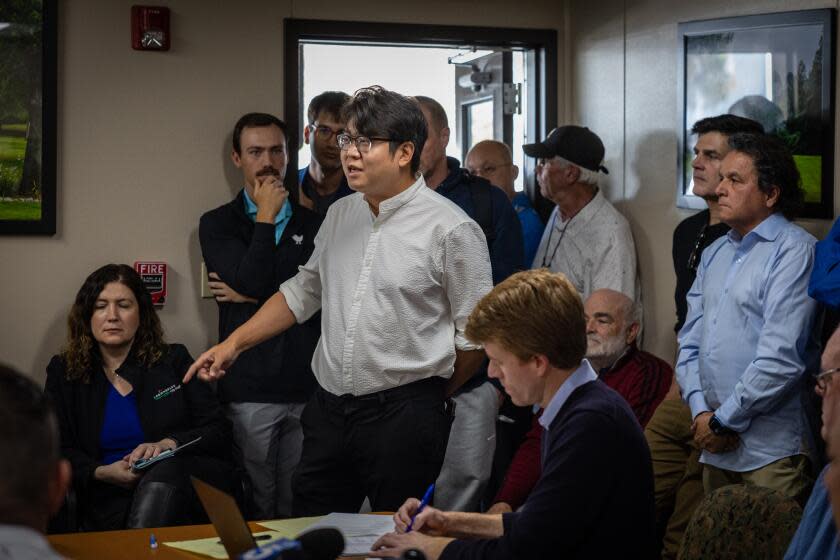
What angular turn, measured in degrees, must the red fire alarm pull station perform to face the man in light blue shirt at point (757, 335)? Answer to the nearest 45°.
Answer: approximately 45° to its left

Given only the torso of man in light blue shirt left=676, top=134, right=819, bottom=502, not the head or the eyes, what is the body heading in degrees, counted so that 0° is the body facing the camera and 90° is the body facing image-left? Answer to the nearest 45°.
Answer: approximately 45°

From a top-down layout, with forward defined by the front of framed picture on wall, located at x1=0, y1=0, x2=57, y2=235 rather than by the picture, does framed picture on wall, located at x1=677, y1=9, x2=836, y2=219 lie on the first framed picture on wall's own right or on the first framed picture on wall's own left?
on the first framed picture on wall's own left

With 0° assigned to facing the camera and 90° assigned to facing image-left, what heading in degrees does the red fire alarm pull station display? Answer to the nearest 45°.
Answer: approximately 0°
